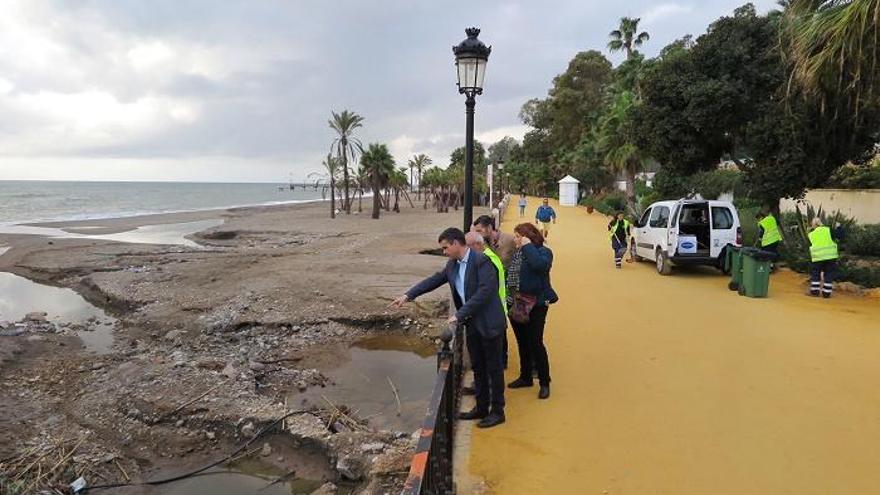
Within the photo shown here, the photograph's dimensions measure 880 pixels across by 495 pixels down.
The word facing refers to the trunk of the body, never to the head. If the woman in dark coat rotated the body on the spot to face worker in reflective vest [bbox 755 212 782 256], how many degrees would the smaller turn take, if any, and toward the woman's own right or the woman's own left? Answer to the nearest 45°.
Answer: approximately 135° to the woman's own right

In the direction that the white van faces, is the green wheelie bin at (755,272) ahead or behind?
behind

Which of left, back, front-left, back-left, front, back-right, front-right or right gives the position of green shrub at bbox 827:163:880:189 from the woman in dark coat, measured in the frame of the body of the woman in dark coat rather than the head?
back-right

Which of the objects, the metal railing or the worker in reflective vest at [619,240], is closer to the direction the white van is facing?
the worker in reflective vest

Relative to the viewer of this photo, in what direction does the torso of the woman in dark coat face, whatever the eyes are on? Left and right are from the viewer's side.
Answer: facing to the left of the viewer

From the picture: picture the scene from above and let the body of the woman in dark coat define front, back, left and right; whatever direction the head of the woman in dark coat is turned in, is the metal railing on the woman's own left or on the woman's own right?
on the woman's own left

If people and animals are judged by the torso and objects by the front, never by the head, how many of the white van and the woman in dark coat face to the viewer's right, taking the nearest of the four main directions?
0

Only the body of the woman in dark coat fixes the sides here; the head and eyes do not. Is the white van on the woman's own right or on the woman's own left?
on the woman's own right

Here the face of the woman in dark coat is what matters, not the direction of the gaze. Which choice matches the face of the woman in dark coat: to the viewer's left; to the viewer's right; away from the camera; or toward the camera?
to the viewer's left

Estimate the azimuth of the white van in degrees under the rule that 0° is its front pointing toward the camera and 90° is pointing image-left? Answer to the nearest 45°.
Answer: approximately 135°
